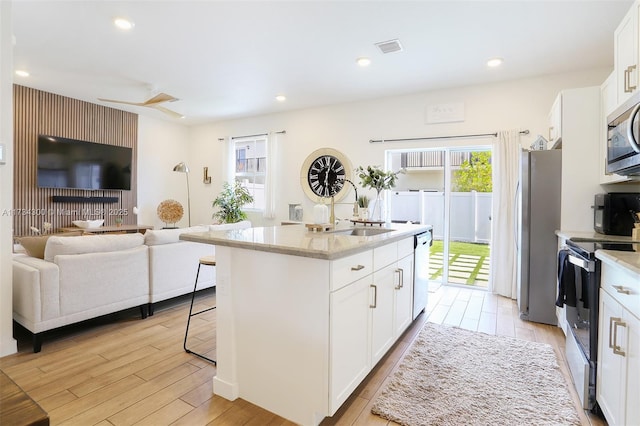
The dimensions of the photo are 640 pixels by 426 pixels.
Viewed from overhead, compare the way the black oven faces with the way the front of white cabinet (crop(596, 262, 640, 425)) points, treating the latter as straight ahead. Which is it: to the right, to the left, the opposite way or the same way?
the same way

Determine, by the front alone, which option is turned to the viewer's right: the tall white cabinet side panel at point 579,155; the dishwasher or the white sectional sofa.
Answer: the dishwasher

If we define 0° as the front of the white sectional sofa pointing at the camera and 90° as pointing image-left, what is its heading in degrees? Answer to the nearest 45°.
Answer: approximately 135°

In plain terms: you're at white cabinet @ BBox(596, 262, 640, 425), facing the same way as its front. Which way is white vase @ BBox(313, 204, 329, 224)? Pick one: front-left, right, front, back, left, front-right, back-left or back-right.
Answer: front

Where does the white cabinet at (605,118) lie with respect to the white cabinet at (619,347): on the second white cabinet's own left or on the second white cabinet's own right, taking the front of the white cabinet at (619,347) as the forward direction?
on the second white cabinet's own right

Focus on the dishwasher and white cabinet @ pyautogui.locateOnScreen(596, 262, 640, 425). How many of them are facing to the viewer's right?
1

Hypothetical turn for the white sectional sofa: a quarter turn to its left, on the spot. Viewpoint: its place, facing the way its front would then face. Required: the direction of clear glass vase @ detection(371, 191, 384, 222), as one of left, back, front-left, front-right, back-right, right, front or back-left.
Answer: back-left

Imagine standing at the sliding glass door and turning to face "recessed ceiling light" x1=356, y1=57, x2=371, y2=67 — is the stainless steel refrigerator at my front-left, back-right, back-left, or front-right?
front-left

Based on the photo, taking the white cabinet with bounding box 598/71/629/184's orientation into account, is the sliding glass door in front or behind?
in front

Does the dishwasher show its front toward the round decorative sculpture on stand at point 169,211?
no

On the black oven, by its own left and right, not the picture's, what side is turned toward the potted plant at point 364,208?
front

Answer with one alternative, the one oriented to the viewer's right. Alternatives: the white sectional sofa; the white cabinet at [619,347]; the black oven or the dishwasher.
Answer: the dishwasher

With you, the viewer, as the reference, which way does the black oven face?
facing to the left of the viewer

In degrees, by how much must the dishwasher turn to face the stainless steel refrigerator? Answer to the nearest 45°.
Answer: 0° — it already faces it

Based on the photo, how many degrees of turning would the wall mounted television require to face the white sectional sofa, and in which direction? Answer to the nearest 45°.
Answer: approximately 45° to its right

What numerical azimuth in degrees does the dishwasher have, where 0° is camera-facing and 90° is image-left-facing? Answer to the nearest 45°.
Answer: approximately 270°

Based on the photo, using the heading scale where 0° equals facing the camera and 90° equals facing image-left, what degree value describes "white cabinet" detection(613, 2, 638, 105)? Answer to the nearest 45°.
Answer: approximately 90°

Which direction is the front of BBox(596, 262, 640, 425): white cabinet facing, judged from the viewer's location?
facing to the left of the viewer

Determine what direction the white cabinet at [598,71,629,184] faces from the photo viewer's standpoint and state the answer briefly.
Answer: facing to the left of the viewer

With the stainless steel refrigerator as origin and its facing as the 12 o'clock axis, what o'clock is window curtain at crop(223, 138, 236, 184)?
The window curtain is roughly at 12 o'clock from the stainless steel refrigerator.

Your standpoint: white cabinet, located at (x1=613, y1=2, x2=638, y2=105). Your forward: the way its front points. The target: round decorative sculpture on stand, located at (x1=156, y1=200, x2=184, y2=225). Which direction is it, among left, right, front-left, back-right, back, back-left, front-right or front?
front
